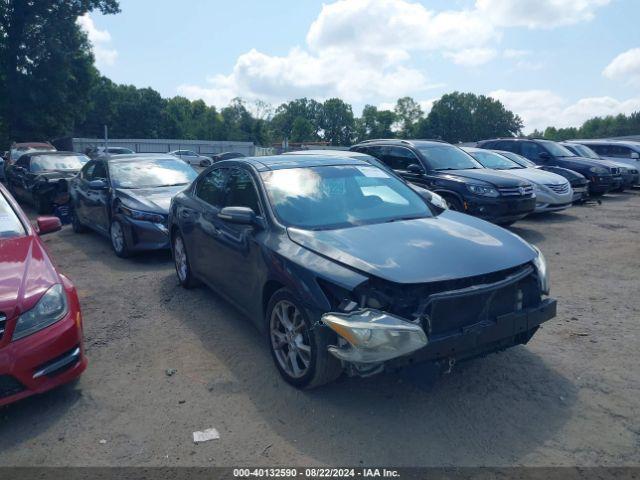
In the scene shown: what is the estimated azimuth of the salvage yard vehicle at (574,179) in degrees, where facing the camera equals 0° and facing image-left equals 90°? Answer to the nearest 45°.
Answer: approximately 315°

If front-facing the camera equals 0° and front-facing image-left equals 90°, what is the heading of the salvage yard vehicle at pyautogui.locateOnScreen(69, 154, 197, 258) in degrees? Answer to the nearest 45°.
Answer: approximately 315°

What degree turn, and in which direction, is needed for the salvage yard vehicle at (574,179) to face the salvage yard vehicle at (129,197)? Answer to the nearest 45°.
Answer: approximately 90° to its right

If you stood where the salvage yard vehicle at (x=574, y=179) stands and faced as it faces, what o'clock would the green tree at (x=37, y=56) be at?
The green tree is roughly at 5 o'clock from the salvage yard vehicle.

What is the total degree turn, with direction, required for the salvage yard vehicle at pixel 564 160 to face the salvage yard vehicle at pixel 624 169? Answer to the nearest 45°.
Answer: approximately 90° to its left

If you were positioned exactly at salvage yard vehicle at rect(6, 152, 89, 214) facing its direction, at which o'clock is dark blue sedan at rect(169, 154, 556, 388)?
The dark blue sedan is roughly at 1 o'clock from the salvage yard vehicle.

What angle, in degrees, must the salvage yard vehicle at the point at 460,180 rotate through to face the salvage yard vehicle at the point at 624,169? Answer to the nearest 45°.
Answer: approximately 90° to its left

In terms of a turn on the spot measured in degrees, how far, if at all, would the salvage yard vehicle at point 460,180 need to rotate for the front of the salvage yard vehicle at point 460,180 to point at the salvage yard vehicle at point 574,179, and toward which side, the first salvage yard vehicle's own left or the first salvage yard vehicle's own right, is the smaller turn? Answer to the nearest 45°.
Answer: approximately 90° to the first salvage yard vehicle's own left

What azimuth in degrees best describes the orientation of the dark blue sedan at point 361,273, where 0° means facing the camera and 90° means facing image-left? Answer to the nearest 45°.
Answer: approximately 315°

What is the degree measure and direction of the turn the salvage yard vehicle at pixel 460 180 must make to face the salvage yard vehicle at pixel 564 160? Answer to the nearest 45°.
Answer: approximately 90° to its left

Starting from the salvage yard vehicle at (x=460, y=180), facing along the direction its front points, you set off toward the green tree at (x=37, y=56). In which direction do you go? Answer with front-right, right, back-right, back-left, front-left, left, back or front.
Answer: back
